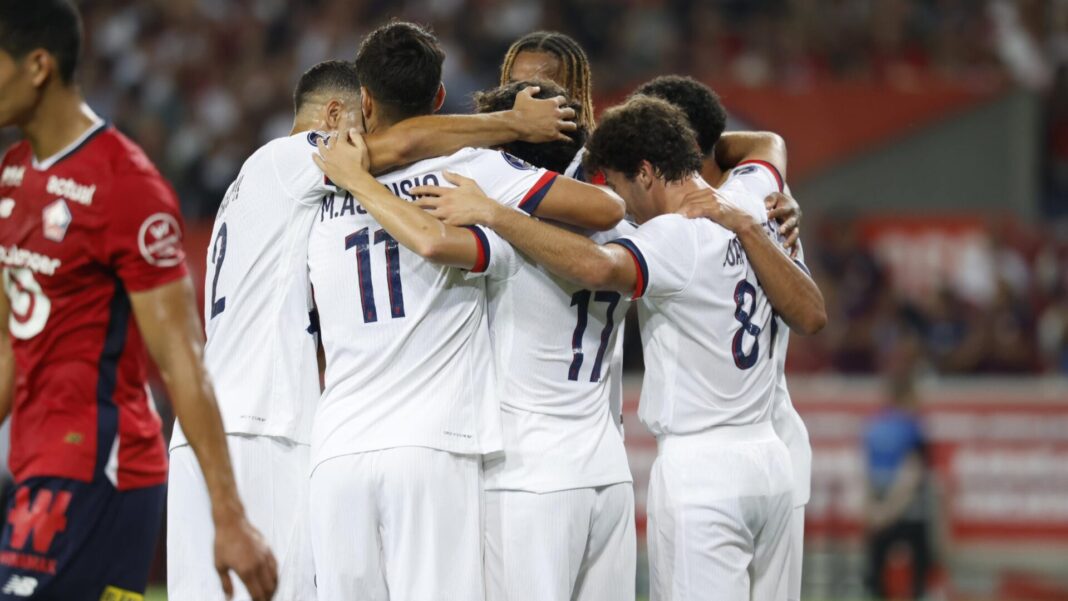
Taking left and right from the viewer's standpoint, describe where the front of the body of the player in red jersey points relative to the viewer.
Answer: facing the viewer and to the left of the viewer

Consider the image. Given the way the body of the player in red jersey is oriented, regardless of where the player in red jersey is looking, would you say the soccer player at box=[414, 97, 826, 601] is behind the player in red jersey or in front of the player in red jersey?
behind

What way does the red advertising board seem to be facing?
toward the camera

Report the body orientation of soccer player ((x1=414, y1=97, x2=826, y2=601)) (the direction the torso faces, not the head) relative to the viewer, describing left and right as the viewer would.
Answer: facing away from the viewer and to the left of the viewer

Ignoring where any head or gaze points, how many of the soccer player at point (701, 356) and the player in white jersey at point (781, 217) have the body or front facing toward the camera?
0

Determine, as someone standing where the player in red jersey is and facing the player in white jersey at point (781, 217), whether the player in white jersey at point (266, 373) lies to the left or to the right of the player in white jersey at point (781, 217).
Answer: left

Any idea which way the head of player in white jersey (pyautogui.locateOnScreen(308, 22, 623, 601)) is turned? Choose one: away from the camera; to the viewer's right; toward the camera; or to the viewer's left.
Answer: away from the camera

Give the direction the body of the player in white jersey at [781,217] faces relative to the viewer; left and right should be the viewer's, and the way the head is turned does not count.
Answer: facing to the left of the viewer

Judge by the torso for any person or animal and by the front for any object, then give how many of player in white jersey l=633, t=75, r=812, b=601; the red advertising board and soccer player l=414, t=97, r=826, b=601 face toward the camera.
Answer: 1

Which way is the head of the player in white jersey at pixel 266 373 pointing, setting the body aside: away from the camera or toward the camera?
away from the camera

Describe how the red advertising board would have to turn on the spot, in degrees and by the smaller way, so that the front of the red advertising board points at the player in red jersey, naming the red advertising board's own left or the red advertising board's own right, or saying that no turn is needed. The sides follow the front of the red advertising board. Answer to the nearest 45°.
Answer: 0° — it already faces them

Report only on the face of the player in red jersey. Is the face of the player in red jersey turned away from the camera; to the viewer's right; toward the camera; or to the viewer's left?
to the viewer's left
